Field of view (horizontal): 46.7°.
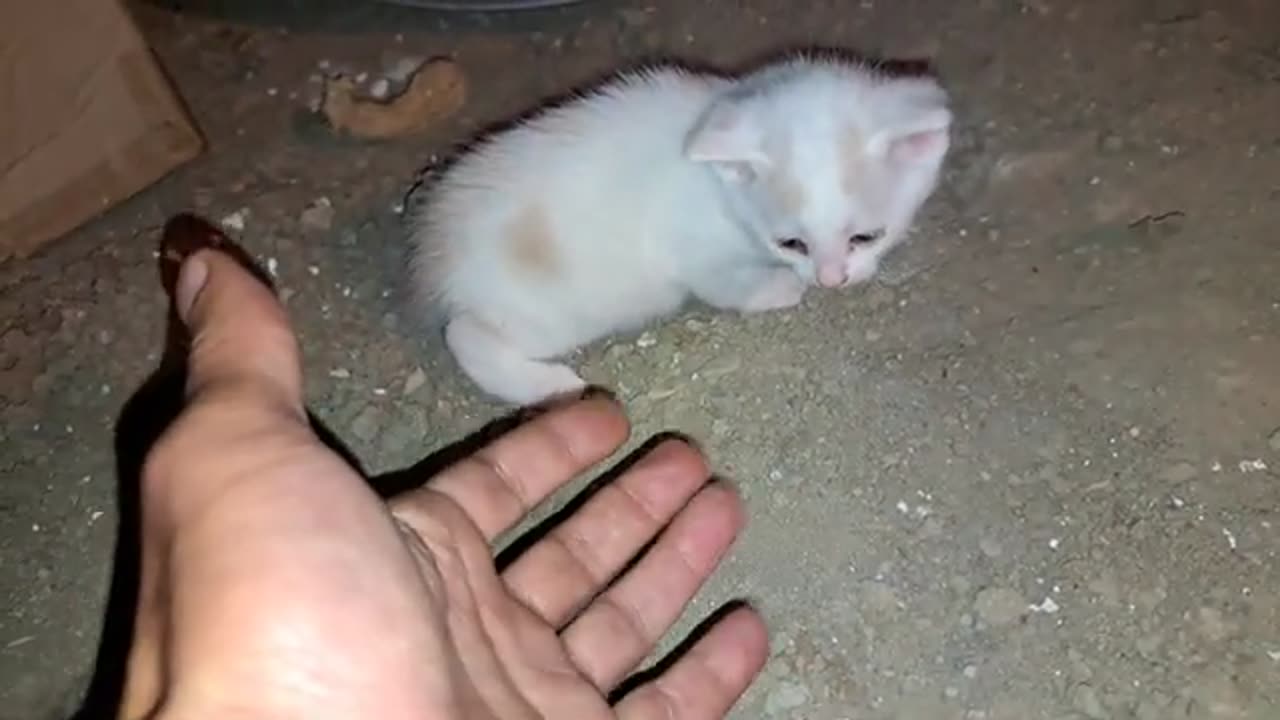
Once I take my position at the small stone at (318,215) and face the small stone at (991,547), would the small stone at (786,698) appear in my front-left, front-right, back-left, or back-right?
front-right

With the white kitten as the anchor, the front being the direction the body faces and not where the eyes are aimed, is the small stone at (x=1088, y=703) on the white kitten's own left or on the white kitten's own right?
on the white kitten's own right

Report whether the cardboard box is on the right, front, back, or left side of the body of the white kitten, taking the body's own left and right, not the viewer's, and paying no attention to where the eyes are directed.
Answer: back

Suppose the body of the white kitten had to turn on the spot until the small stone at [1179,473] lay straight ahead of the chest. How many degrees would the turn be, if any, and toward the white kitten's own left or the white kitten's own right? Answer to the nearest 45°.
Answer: approximately 45° to the white kitten's own right

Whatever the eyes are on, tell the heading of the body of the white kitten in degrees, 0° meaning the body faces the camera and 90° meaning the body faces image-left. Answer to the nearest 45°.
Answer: approximately 270°

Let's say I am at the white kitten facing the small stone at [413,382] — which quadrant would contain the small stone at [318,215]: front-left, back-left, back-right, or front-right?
front-right

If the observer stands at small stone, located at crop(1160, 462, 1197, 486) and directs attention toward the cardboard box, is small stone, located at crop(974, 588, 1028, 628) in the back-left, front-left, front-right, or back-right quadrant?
front-left

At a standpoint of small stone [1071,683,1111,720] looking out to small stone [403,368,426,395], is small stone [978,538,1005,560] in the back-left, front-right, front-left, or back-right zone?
front-right
